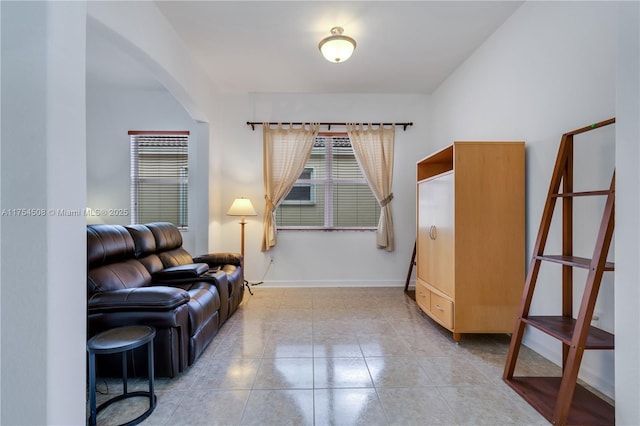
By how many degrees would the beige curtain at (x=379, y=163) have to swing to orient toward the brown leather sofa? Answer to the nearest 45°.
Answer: approximately 45° to its right

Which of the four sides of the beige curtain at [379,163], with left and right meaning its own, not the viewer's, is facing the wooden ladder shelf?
front

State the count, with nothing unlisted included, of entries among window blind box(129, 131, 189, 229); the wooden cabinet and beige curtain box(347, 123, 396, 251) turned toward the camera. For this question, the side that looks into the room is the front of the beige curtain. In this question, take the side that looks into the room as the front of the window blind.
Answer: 2

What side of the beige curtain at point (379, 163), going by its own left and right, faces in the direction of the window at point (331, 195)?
right

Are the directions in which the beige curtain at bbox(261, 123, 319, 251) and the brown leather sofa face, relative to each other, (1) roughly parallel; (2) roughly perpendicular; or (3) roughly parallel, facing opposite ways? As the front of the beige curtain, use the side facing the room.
roughly perpendicular

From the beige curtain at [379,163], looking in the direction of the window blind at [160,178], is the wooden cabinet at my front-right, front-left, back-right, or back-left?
back-left

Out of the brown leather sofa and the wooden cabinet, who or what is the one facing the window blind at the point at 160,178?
the wooden cabinet

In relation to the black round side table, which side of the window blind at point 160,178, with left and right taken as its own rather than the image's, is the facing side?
front

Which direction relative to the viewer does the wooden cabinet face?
to the viewer's left

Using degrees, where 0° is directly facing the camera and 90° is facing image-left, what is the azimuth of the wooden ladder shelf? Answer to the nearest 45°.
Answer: approximately 45°

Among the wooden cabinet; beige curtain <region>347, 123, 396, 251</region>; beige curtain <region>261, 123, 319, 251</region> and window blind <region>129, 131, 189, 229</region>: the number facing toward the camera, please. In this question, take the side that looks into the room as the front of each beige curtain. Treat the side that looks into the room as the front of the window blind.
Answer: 3

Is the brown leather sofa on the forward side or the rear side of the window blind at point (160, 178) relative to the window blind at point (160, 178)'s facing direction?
on the forward side
